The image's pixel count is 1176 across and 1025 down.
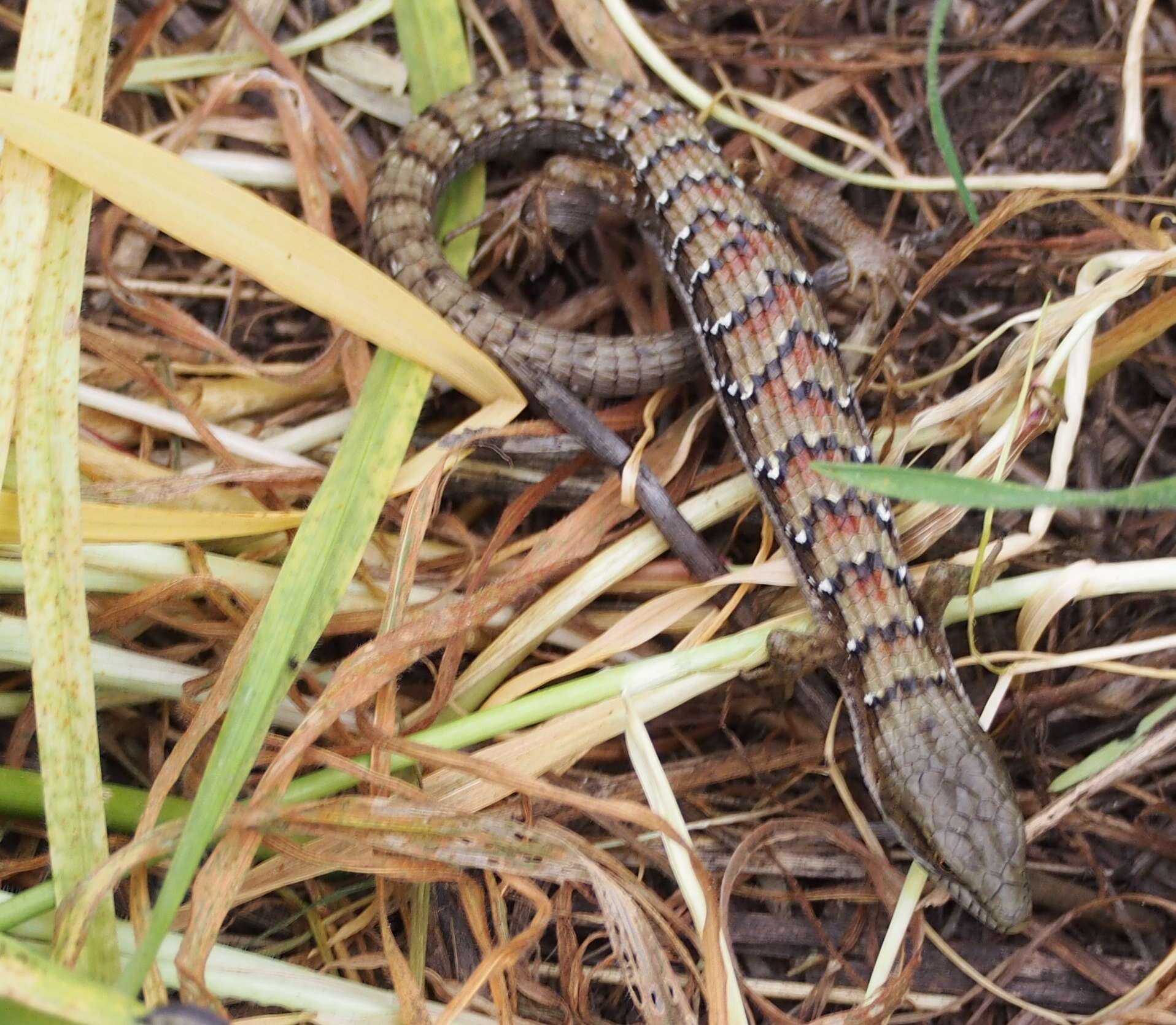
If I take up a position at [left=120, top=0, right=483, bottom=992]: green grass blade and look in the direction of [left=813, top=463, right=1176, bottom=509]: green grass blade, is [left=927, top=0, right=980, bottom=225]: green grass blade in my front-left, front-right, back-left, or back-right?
front-left

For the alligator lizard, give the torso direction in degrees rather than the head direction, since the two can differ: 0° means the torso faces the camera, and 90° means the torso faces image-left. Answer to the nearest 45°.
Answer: approximately 315°
